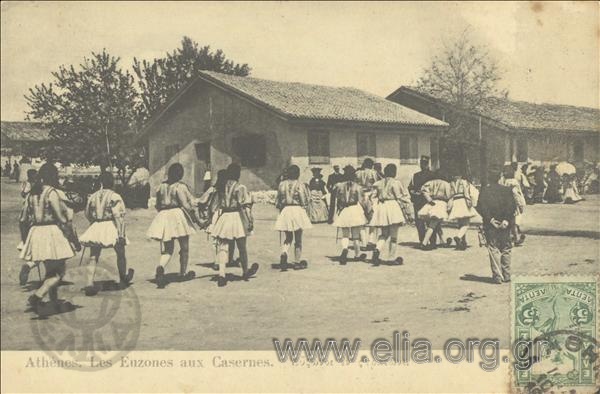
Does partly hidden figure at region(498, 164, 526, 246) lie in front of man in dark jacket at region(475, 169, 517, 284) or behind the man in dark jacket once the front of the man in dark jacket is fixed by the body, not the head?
in front

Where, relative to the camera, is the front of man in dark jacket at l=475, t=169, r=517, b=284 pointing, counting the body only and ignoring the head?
away from the camera

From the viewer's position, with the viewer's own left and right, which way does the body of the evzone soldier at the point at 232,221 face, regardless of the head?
facing away from the viewer and to the right of the viewer

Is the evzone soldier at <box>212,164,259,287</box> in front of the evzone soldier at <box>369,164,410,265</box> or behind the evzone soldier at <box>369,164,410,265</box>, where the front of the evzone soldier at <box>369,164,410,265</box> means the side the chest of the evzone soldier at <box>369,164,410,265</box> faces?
behind

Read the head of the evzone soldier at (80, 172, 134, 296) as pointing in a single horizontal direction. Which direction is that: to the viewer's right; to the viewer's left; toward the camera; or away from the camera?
away from the camera

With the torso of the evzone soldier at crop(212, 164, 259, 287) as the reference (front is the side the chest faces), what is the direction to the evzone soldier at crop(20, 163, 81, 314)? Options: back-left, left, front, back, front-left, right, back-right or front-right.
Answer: back-left

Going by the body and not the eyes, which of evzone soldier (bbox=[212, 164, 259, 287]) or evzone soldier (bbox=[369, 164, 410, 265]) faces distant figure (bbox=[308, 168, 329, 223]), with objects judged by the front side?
evzone soldier (bbox=[212, 164, 259, 287])

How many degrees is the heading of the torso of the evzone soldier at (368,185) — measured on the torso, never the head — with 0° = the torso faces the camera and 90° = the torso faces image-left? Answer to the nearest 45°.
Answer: approximately 180°

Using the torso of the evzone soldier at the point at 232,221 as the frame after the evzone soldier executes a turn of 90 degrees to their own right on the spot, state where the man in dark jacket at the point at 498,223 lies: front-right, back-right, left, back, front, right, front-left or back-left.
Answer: front-left
